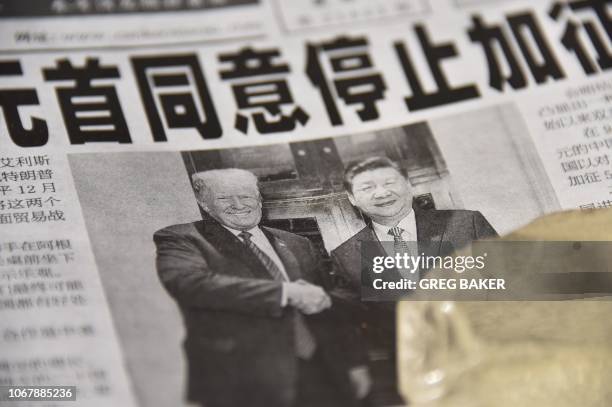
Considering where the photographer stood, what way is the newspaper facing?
facing the viewer
